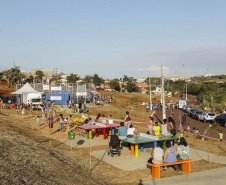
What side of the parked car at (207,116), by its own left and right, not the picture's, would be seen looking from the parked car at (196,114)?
front

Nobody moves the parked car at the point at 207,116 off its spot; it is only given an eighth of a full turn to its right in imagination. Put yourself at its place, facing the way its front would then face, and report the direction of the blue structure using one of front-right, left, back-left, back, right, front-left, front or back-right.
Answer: left

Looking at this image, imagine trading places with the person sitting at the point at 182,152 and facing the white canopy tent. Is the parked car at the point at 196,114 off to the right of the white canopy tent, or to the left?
right

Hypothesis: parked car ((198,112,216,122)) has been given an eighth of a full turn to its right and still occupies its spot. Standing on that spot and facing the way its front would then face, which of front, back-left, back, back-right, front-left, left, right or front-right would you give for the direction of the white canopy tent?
left

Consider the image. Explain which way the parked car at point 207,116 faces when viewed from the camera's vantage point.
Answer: facing away from the viewer and to the left of the viewer

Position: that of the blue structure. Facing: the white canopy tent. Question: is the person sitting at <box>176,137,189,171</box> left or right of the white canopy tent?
left
